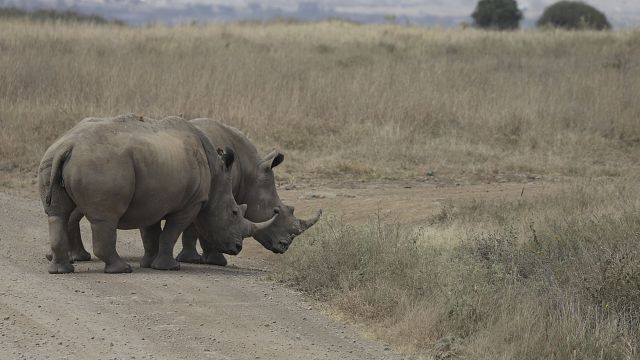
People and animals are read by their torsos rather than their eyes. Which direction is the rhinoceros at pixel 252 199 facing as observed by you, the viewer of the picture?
facing to the right of the viewer

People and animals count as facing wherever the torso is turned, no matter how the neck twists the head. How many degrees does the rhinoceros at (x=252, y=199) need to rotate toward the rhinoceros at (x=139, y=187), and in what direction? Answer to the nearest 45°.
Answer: approximately 135° to its right
